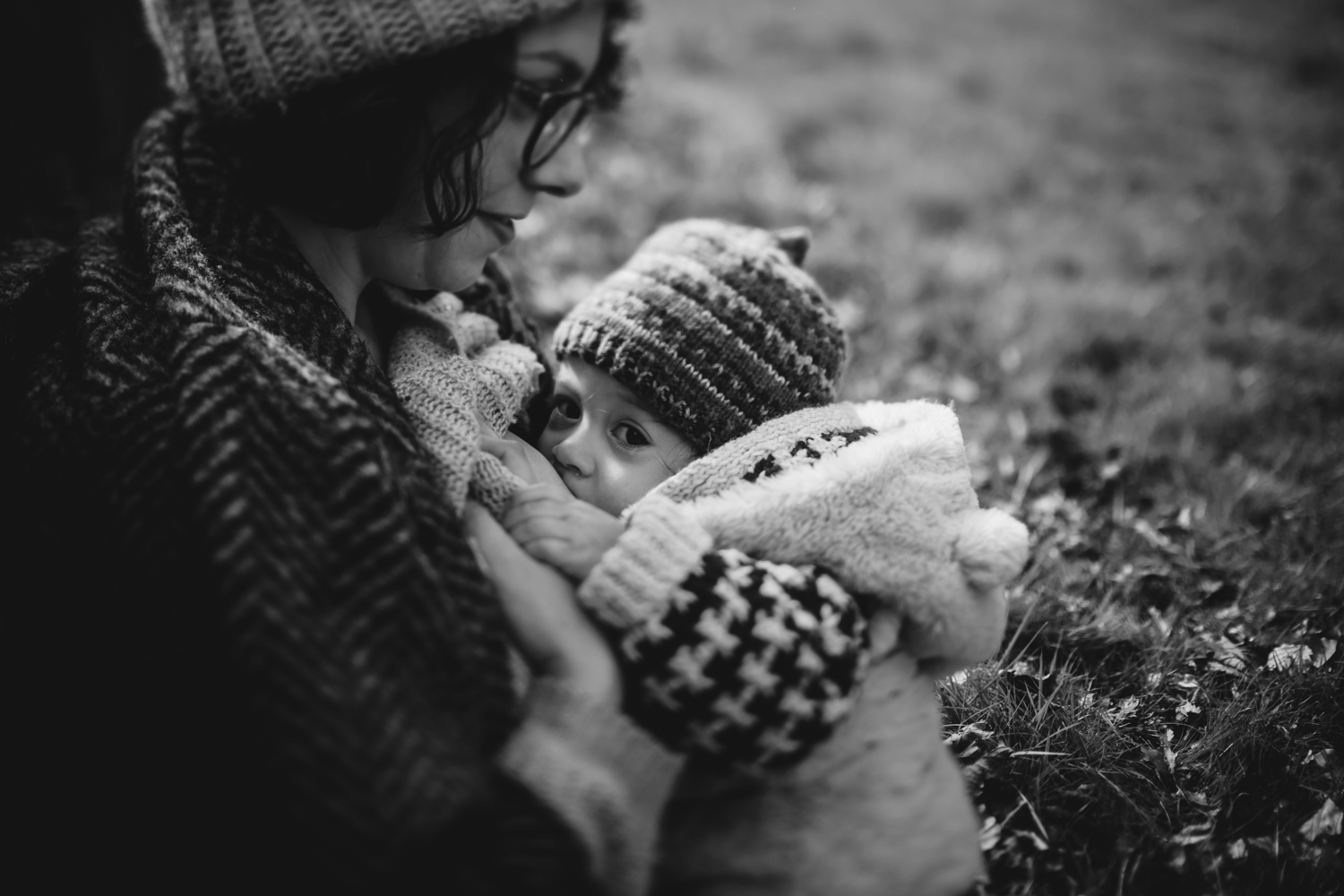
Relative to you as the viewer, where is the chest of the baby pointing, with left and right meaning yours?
facing to the left of the viewer

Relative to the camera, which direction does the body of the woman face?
to the viewer's right

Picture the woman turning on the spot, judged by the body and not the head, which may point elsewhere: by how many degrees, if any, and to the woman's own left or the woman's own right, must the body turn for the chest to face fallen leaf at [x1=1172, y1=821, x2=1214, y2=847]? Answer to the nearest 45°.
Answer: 0° — they already face it
